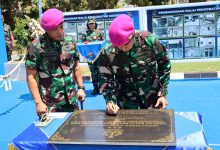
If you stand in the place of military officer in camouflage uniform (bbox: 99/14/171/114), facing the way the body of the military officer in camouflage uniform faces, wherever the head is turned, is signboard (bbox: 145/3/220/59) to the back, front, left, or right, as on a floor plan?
back

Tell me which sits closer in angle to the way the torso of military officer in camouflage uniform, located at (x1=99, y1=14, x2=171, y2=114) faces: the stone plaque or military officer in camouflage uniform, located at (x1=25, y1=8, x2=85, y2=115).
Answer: the stone plaque

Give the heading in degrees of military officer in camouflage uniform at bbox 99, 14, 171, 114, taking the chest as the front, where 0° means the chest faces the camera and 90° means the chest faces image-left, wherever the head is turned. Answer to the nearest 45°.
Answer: approximately 0°

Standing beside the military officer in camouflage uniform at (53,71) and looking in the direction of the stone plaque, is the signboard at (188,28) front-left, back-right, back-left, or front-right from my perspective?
back-left

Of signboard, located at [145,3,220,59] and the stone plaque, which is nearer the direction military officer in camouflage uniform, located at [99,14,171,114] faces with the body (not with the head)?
the stone plaque

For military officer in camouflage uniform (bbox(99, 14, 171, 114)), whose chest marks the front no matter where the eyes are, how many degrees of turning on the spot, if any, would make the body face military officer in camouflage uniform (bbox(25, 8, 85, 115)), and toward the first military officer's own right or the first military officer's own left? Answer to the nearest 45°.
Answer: approximately 135° to the first military officer's own right

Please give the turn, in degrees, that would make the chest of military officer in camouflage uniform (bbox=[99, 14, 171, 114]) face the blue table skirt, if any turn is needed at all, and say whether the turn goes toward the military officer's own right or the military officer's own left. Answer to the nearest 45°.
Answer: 0° — they already face it

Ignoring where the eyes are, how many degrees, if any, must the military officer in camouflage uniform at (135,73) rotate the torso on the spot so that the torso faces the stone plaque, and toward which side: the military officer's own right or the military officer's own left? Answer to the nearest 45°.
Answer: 0° — they already face it

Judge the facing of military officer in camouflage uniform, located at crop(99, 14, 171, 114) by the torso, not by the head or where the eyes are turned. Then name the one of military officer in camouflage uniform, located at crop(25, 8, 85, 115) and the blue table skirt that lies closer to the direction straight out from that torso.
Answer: the blue table skirt
